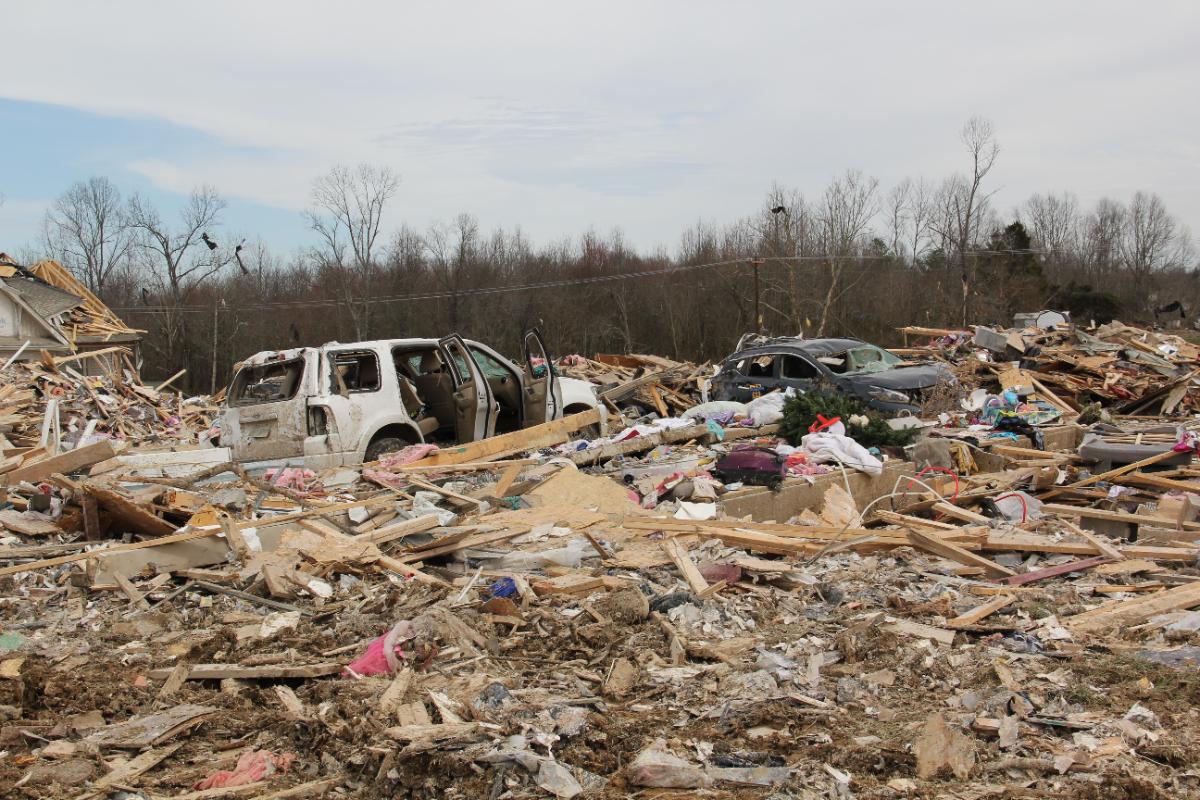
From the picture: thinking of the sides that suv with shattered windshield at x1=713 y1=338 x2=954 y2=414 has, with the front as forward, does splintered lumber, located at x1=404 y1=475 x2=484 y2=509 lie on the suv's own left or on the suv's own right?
on the suv's own right

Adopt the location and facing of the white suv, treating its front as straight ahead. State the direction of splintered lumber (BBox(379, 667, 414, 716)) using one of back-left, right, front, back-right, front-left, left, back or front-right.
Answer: back-right

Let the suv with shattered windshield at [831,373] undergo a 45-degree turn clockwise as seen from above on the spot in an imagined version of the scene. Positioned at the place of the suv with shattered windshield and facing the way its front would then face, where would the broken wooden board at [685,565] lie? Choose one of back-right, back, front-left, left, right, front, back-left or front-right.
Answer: front

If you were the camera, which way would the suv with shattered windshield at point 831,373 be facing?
facing the viewer and to the right of the viewer

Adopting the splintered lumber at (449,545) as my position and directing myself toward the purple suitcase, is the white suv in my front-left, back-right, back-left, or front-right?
front-left

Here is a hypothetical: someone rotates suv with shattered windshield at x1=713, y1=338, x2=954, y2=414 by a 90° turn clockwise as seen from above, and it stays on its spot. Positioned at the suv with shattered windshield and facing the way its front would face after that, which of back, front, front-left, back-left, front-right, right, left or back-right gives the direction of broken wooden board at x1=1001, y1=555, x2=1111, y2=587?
front-left

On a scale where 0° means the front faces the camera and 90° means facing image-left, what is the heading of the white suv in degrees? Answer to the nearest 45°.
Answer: approximately 225°

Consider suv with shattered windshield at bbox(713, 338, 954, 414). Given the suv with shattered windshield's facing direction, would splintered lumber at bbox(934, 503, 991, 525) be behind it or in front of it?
in front

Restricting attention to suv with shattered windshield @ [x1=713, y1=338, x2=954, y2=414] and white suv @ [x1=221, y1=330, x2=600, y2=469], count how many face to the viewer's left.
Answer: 0

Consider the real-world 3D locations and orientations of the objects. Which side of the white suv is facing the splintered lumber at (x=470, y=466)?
right
